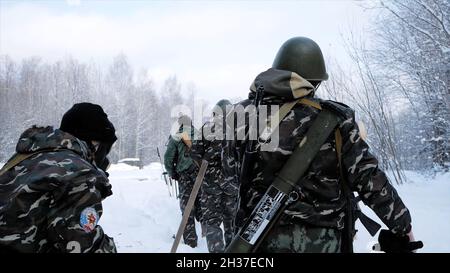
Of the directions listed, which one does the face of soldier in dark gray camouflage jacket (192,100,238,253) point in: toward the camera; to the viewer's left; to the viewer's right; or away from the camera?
away from the camera

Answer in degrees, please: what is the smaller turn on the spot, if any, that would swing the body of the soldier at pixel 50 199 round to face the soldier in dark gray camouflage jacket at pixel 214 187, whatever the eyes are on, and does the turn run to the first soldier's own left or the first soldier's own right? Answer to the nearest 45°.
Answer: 0° — they already face them

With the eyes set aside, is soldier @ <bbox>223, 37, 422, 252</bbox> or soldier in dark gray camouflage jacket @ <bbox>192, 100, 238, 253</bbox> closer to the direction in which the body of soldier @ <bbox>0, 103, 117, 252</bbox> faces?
the soldier in dark gray camouflage jacket

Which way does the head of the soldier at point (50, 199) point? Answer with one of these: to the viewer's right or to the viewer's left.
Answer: to the viewer's right

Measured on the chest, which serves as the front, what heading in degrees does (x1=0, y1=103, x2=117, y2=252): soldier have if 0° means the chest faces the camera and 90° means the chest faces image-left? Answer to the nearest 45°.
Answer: approximately 225°

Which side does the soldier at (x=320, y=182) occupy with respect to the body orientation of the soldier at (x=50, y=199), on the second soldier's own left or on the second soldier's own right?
on the second soldier's own right
